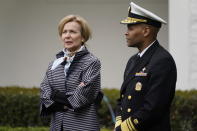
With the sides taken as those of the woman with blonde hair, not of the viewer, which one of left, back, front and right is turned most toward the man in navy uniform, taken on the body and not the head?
left

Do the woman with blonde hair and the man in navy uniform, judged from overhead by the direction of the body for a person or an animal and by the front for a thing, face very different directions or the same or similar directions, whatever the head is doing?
same or similar directions

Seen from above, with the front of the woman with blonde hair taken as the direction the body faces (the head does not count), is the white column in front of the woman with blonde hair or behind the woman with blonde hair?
behind

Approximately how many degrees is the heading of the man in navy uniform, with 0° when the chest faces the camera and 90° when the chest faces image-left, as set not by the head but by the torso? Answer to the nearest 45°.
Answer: approximately 45°

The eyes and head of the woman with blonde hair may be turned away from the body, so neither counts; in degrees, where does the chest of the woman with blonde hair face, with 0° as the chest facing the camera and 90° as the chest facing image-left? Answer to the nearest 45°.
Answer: approximately 45°

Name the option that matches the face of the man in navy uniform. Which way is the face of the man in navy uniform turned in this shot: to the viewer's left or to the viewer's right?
to the viewer's left

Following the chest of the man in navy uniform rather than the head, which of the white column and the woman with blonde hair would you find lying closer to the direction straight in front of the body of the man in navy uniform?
the woman with blonde hair

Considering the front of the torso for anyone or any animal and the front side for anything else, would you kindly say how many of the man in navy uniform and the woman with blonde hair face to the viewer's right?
0
